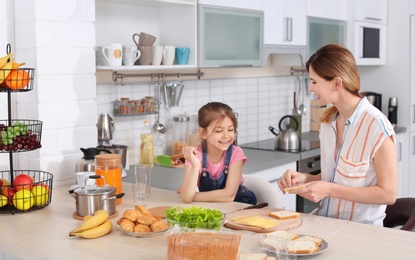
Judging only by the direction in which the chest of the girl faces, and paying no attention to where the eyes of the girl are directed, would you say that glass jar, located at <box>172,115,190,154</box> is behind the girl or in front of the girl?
behind

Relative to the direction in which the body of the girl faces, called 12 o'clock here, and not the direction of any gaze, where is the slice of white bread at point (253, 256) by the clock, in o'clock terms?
The slice of white bread is roughly at 12 o'clock from the girl.

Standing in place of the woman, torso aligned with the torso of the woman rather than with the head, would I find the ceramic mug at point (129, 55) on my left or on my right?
on my right

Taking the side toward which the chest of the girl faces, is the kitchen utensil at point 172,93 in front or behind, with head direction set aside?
behind

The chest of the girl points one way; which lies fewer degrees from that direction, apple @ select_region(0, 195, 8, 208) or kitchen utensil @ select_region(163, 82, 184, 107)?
the apple

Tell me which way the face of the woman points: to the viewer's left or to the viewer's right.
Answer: to the viewer's left
